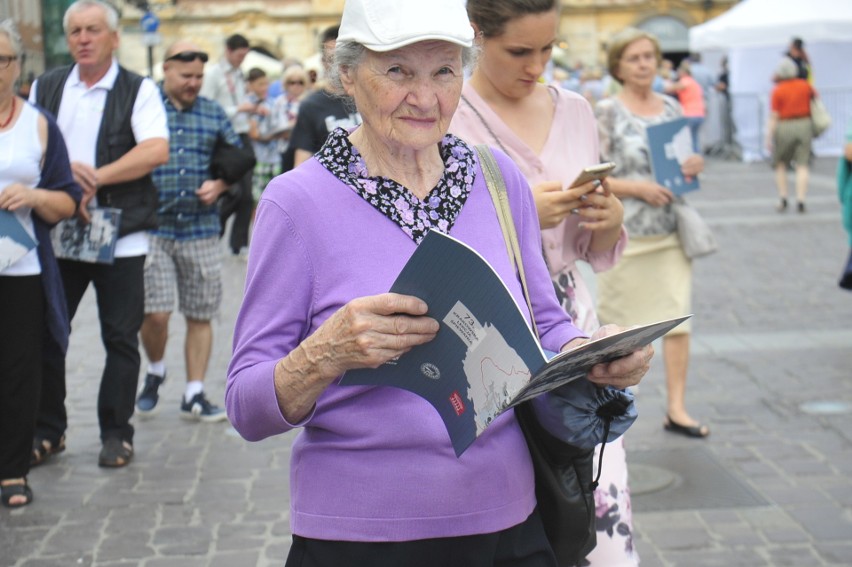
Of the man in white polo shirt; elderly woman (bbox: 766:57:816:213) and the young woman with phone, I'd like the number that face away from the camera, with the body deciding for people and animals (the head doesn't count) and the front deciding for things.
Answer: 1

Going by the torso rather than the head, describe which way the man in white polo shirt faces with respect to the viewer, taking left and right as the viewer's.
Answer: facing the viewer

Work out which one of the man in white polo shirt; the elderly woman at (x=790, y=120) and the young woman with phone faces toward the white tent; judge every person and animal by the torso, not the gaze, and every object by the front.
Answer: the elderly woman

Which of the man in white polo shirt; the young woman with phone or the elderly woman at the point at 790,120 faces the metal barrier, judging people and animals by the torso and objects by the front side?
the elderly woman

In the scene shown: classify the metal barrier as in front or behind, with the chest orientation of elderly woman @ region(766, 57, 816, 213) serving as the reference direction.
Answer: in front

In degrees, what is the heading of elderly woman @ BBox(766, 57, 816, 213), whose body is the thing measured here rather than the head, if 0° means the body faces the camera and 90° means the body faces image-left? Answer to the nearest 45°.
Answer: approximately 180°

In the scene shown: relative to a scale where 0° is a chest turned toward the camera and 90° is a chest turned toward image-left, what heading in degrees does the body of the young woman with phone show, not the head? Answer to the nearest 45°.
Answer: approximately 315°

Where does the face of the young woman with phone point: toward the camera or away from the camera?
toward the camera

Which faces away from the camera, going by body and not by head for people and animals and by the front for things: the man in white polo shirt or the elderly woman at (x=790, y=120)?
the elderly woman

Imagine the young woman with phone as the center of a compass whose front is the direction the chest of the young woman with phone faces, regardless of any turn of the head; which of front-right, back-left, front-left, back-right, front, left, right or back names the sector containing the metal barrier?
back-left

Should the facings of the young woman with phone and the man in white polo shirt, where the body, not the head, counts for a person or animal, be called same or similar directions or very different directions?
same or similar directions

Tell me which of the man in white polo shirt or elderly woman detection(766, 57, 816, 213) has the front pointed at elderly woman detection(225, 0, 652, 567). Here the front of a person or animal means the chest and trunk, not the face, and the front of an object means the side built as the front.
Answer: the man in white polo shirt

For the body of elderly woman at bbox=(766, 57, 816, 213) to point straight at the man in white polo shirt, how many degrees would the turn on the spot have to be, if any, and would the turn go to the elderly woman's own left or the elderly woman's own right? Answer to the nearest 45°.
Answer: approximately 180°

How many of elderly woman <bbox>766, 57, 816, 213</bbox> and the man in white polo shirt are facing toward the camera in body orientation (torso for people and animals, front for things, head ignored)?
1

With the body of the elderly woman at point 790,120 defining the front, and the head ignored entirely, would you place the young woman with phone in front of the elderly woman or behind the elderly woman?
behind
